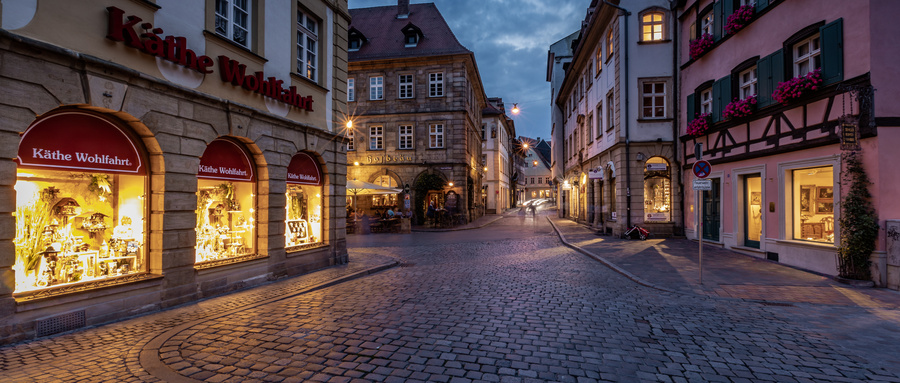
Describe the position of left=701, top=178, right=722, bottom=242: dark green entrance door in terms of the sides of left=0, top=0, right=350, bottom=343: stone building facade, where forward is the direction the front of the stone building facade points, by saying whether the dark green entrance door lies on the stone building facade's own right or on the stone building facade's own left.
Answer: on the stone building facade's own left

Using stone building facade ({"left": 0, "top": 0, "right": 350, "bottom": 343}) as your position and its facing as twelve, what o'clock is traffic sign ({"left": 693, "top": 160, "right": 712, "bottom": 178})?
The traffic sign is roughly at 11 o'clock from the stone building facade.

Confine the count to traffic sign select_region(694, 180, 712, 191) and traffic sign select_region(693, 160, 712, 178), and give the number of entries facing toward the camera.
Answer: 2

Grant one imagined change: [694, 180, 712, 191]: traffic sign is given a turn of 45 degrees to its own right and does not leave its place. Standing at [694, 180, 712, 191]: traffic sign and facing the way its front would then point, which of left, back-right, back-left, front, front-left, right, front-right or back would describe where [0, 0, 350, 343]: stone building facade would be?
front

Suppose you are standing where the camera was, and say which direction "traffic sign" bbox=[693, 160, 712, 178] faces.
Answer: facing the viewer

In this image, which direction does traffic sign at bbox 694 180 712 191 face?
toward the camera

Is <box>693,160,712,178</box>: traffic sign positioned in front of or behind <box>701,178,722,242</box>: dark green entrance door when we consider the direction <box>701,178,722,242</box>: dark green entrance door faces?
in front

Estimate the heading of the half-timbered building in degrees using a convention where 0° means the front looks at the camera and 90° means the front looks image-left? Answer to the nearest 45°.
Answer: approximately 45°

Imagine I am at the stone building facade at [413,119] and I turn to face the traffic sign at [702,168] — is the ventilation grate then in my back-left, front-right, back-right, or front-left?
front-right

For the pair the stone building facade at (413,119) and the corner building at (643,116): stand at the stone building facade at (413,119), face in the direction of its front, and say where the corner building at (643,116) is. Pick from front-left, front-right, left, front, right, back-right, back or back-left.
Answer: front-left

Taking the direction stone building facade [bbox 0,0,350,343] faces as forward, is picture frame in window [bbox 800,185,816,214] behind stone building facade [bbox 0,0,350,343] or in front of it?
in front

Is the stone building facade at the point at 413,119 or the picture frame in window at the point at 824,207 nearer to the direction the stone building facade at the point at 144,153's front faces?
the picture frame in window

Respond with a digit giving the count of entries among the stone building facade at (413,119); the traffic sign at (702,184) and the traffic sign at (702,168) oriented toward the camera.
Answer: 3

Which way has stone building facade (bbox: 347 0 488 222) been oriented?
toward the camera

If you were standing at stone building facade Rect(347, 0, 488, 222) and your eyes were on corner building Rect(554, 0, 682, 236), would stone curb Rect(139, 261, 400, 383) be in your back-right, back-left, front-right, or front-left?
front-right

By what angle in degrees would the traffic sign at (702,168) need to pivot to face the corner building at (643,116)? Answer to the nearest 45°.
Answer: approximately 180°

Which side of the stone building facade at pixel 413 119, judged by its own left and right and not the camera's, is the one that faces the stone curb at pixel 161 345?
front
